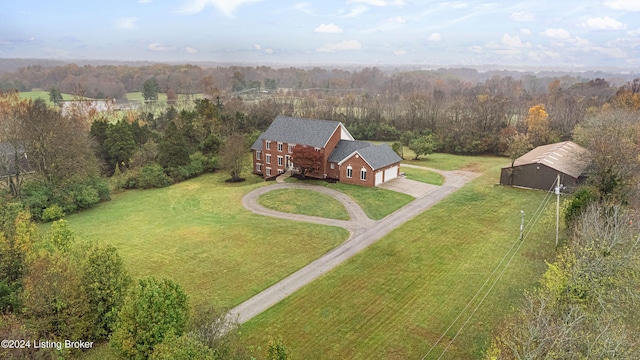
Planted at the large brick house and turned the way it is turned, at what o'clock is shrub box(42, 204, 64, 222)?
The shrub is roughly at 1 o'clock from the large brick house.

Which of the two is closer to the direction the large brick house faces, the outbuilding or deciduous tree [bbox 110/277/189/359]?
the deciduous tree

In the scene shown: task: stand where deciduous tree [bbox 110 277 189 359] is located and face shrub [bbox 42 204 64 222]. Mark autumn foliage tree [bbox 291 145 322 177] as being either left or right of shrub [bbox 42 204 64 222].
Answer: right

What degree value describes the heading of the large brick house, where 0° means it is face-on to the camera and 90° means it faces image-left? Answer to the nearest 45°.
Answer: approximately 45°

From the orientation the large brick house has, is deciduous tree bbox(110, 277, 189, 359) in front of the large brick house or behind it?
in front

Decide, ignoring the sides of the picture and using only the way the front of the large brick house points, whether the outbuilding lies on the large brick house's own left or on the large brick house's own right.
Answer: on the large brick house's own left
